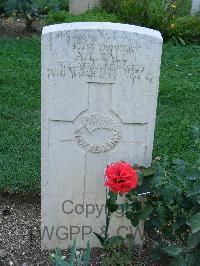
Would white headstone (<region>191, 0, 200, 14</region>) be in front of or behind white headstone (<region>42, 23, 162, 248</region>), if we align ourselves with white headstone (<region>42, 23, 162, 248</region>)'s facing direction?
behind

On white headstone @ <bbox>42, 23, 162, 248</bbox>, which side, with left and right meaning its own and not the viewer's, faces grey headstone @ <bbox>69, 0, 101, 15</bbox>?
back

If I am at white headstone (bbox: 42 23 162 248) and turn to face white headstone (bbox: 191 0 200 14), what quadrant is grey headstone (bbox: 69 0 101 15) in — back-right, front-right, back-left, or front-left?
front-left

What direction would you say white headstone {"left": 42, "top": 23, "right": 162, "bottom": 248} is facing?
toward the camera
